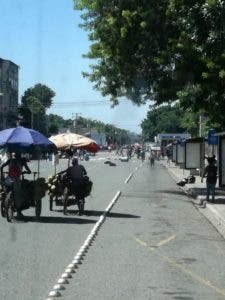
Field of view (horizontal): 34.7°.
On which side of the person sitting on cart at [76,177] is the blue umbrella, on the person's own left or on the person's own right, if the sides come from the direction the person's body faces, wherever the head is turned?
on the person's own left

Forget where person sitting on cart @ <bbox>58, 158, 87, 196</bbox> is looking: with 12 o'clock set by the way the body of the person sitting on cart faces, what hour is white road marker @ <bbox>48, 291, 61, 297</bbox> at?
The white road marker is roughly at 6 o'clock from the person sitting on cart.

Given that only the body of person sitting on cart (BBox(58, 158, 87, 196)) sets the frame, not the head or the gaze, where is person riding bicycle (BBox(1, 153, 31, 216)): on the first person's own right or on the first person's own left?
on the first person's own left
